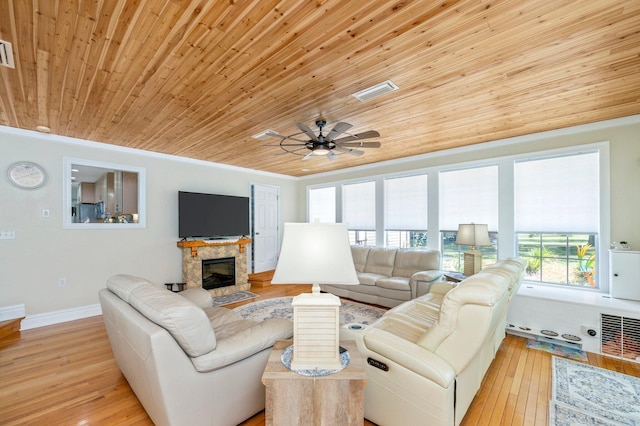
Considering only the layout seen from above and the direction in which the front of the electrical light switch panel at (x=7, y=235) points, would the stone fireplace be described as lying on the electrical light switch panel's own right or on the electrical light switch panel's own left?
on the electrical light switch panel's own left

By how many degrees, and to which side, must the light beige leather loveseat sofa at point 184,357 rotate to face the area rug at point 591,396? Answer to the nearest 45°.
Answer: approximately 45° to its right

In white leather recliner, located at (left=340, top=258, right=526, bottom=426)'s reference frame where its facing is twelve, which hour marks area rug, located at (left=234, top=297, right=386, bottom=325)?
The area rug is roughly at 12 o'clock from the white leather recliner.

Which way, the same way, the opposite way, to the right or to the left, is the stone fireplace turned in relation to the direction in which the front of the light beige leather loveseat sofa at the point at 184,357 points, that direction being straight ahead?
to the right

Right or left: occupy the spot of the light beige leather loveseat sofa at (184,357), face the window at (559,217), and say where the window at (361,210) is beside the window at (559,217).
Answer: left

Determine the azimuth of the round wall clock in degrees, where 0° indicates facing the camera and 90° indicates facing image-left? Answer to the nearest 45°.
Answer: approximately 0°

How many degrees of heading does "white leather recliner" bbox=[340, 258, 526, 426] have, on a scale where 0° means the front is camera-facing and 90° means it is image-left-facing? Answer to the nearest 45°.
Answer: approximately 135°

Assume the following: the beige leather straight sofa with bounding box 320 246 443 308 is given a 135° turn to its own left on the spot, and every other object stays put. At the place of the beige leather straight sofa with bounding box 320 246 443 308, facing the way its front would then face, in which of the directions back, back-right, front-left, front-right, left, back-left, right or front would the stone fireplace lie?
back

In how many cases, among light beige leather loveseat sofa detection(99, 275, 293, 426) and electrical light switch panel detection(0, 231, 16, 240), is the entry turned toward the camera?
1

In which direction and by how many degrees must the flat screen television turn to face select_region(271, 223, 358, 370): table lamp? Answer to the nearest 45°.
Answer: approximately 45° to its right

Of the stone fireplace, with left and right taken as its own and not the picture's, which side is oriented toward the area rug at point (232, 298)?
front

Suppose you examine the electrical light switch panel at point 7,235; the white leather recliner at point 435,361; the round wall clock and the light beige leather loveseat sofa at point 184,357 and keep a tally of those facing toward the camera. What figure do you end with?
2
